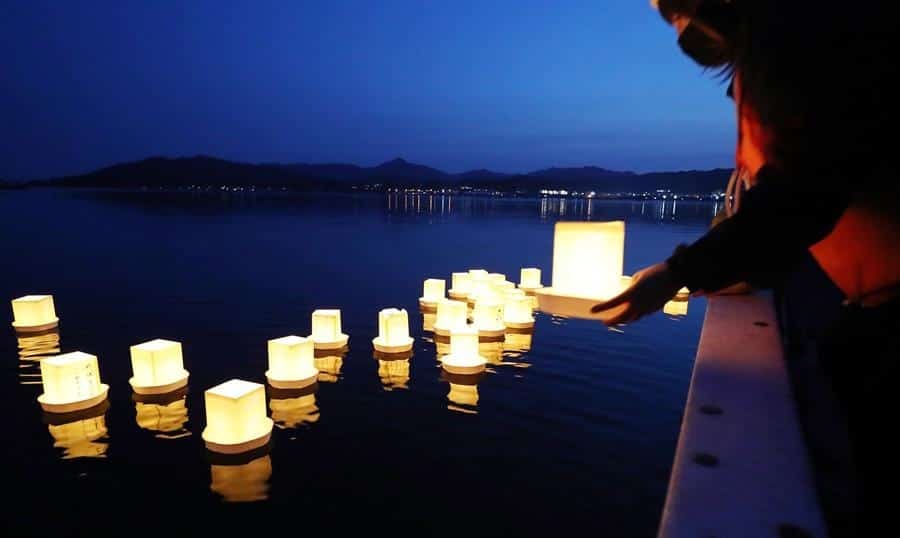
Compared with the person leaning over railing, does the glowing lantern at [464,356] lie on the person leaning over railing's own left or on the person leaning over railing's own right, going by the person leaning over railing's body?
on the person leaning over railing's own right

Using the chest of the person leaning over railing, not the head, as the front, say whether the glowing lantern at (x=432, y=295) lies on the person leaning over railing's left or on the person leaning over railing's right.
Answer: on the person leaning over railing's right

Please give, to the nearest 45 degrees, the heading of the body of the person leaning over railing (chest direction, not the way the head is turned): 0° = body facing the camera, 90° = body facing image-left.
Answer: approximately 90°

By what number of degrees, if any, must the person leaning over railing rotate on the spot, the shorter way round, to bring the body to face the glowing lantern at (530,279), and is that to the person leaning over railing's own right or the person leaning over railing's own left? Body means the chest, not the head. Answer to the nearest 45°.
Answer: approximately 45° to the person leaning over railing's own right

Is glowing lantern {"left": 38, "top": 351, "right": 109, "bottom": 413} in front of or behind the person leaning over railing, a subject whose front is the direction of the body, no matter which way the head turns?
in front

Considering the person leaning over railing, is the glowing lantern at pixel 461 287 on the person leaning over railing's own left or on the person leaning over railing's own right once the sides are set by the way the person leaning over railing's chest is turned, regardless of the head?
on the person leaning over railing's own right

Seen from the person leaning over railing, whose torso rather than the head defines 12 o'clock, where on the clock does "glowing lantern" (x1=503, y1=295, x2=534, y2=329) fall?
The glowing lantern is roughly at 2 o'clock from the person leaning over railing.

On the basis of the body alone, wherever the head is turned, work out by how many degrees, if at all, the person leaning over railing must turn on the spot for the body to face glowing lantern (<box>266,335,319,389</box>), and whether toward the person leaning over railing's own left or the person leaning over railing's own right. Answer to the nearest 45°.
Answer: approximately 45° to the person leaning over railing's own right

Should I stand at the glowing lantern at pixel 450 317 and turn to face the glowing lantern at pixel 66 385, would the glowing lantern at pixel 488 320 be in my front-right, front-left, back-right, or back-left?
back-left

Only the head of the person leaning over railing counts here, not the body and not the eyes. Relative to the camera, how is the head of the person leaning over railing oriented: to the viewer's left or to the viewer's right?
to the viewer's left
